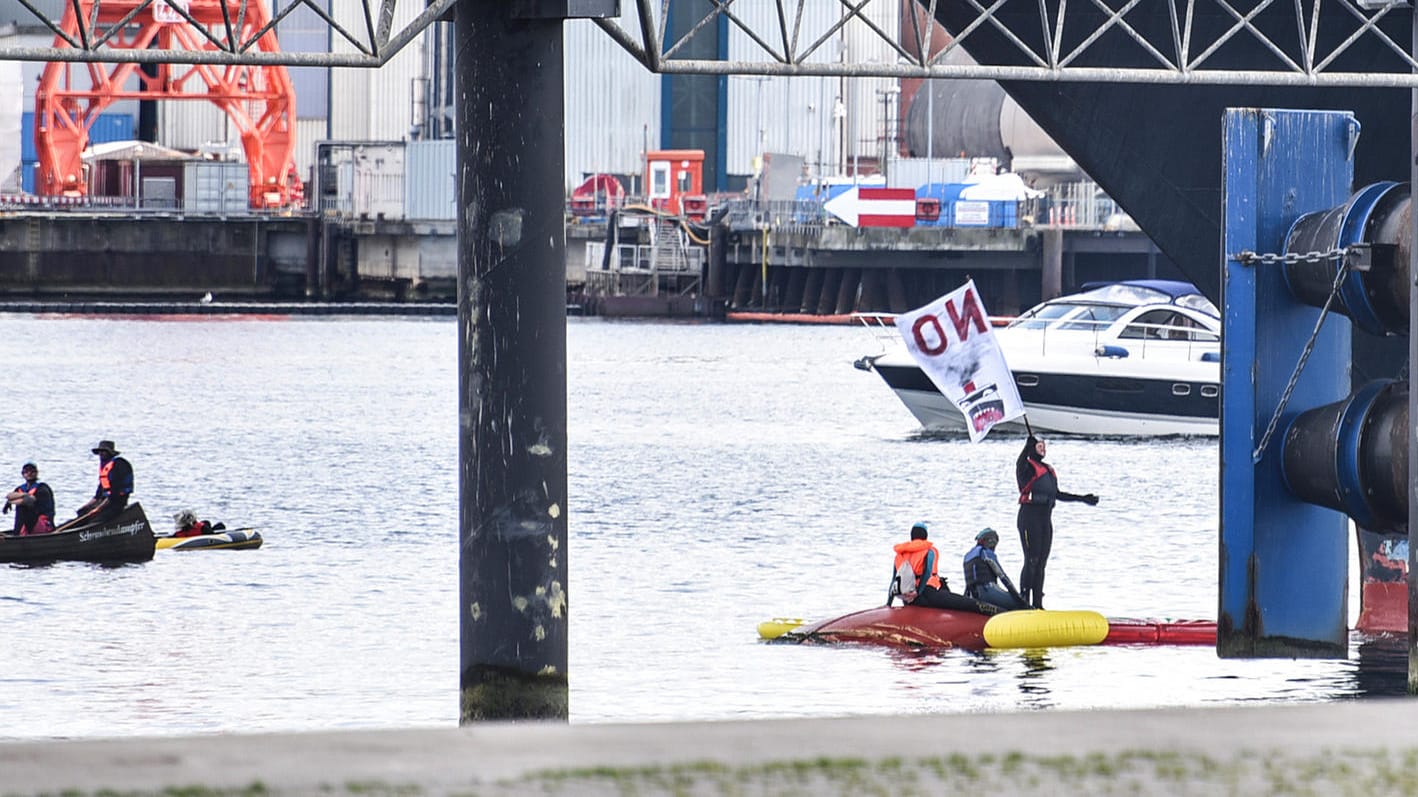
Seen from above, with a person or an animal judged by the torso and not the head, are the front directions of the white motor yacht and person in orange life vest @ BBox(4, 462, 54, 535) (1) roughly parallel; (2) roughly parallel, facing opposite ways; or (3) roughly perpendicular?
roughly perpendicular

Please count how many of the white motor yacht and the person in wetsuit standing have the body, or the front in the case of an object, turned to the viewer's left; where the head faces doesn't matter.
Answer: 1

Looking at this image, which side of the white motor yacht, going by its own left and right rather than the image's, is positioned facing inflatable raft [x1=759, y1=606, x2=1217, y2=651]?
left

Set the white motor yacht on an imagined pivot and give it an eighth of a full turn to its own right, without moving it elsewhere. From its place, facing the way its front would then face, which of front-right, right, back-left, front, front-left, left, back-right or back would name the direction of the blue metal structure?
back-left

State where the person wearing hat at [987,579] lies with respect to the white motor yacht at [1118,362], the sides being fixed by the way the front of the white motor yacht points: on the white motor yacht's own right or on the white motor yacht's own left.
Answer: on the white motor yacht's own left

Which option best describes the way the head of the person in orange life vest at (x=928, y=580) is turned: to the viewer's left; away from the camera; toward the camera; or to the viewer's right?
away from the camera

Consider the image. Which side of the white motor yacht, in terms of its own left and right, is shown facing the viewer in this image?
left

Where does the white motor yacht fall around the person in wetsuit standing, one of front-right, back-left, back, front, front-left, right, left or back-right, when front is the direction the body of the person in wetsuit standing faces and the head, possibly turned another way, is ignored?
back-left

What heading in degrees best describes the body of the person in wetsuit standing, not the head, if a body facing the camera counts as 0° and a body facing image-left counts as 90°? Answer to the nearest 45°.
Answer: approximately 315°

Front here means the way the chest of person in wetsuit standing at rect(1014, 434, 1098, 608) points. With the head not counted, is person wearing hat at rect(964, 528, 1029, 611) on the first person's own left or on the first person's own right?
on the first person's own right
